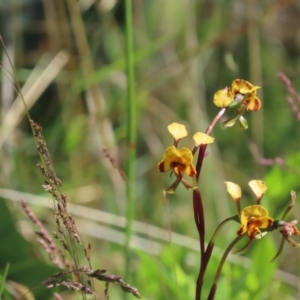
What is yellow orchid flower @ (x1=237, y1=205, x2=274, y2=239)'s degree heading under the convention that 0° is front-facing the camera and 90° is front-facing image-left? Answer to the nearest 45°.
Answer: approximately 0°

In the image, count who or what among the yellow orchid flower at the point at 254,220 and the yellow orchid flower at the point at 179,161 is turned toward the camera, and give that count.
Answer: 2

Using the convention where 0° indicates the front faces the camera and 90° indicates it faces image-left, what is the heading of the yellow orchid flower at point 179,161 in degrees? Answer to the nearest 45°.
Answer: approximately 0°
